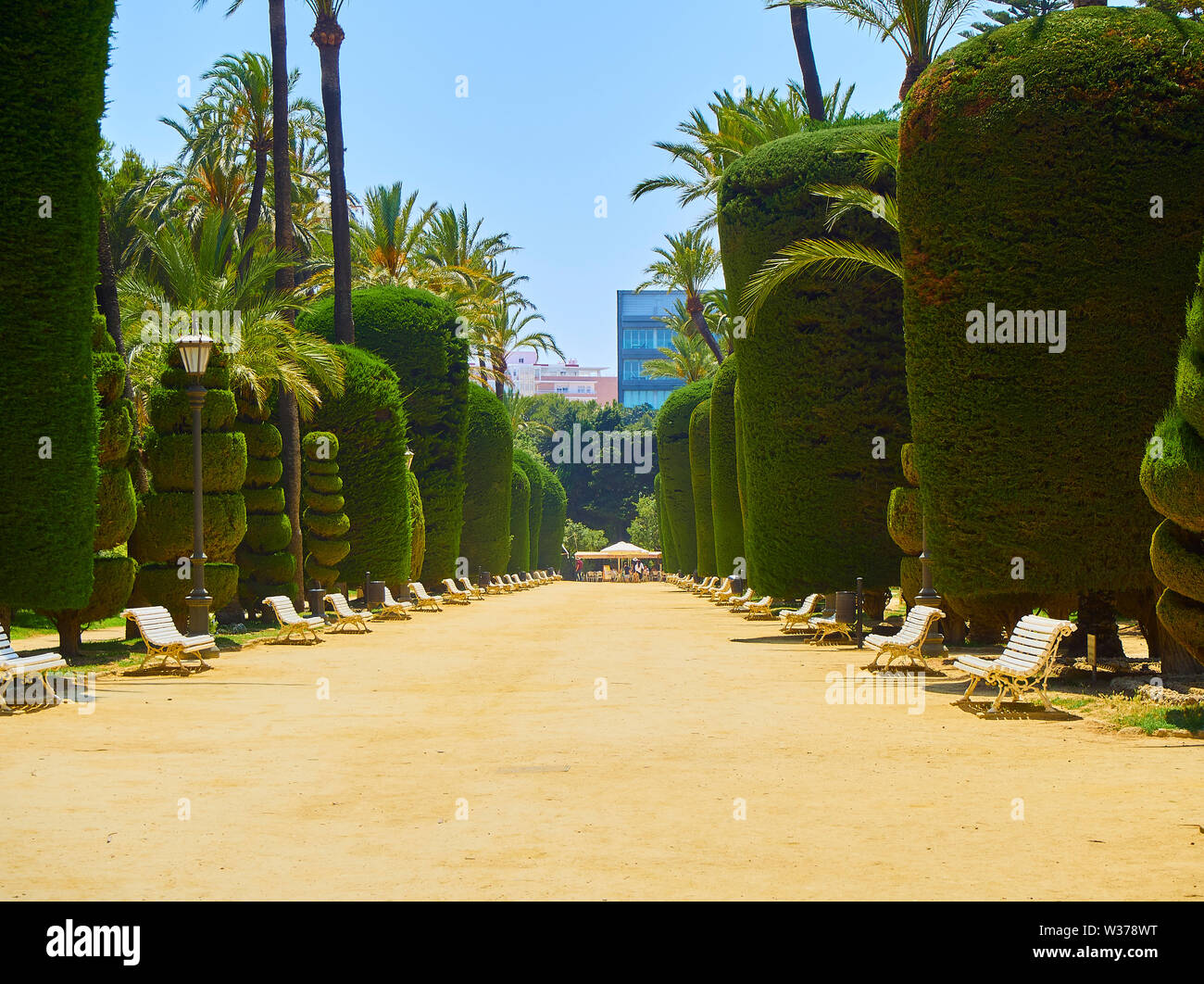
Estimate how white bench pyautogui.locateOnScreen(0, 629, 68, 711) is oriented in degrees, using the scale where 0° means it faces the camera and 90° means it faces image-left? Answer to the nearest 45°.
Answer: approximately 315°

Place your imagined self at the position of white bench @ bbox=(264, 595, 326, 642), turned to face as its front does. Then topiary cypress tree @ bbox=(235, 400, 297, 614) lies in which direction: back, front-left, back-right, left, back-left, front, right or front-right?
back-left

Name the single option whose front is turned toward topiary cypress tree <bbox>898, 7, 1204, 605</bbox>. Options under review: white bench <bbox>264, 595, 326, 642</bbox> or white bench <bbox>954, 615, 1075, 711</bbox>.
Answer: white bench <bbox>264, 595, 326, 642</bbox>

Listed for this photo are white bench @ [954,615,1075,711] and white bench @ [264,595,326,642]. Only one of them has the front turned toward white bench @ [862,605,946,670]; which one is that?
white bench @ [264,595,326,642]

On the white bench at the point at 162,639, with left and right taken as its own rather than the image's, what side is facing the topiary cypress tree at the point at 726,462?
left

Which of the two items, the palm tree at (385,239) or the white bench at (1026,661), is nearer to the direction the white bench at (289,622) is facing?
the white bench

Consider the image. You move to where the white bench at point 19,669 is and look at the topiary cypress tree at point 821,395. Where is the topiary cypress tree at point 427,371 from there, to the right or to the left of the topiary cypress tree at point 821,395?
left
